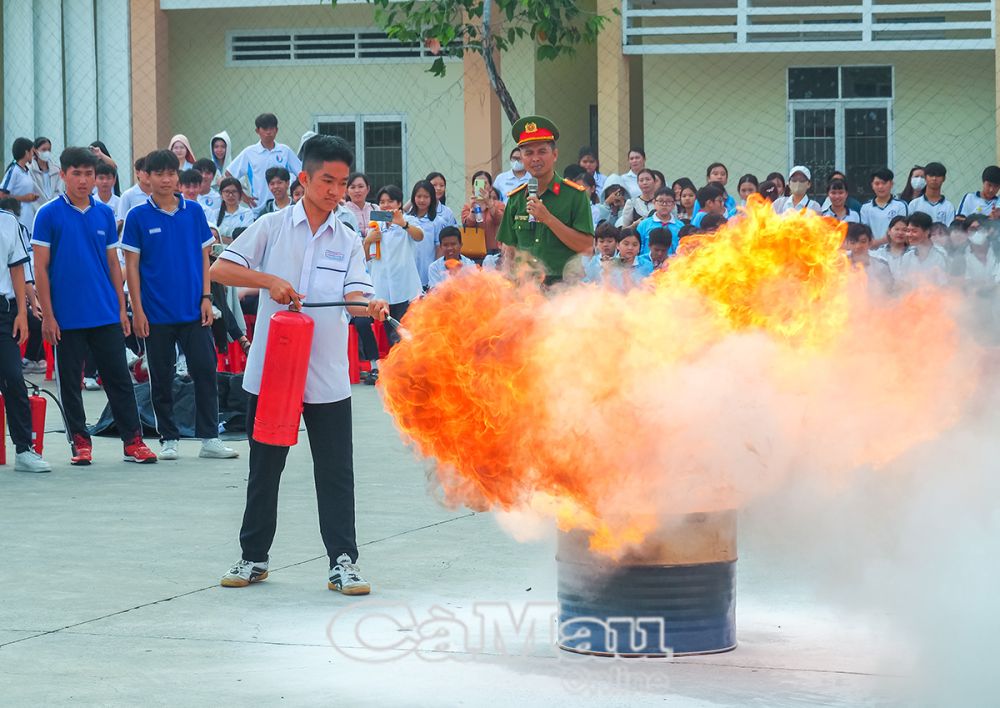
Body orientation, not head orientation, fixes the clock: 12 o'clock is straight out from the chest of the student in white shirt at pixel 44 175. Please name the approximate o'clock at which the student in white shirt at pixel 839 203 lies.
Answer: the student in white shirt at pixel 839 203 is roughly at 10 o'clock from the student in white shirt at pixel 44 175.

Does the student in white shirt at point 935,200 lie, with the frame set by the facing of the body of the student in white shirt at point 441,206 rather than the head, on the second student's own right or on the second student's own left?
on the second student's own left

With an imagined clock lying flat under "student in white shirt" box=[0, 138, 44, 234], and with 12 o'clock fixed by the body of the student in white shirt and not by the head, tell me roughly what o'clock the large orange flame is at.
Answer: The large orange flame is roughly at 1 o'clock from the student in white shirt.

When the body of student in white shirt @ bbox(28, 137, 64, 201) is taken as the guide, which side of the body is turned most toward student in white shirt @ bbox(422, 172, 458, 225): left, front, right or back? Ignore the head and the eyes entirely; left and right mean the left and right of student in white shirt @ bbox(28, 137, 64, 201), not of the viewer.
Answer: left

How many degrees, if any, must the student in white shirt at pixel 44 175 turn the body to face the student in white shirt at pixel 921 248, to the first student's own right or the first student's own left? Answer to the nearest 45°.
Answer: approximately 45° to the first student's own left

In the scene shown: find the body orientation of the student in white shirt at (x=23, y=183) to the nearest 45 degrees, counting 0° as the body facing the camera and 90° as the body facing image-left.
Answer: approximately 315°

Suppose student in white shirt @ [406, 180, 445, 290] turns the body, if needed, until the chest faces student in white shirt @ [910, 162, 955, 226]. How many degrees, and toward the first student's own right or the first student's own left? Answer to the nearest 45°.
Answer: approximately 90° to the first student's own left

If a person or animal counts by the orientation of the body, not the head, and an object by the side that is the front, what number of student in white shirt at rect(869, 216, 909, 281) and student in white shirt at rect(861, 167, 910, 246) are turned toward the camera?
2
